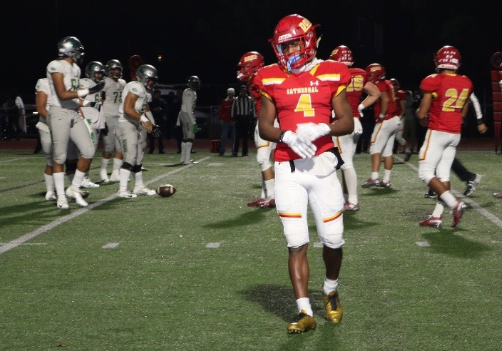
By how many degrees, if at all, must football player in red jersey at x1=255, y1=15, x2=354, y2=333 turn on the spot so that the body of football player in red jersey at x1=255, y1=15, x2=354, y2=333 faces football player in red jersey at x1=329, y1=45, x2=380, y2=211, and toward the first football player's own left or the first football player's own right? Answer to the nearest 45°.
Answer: approximately 180°

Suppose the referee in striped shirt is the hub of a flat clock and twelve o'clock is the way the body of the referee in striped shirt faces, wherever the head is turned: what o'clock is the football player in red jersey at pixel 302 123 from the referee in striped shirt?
The football player in red jersey is roughly at 12 o'clock from the referee in striped shirt.

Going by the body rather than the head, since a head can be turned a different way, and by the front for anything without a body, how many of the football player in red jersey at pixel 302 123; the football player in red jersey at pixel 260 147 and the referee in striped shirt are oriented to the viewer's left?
1

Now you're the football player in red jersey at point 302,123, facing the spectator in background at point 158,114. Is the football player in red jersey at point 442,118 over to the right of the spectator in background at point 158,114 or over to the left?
right

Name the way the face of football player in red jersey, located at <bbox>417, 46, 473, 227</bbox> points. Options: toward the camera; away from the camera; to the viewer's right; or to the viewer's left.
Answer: away from the camera

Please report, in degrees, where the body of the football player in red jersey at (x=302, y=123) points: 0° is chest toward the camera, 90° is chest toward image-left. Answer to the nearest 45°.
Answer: approximately 0°

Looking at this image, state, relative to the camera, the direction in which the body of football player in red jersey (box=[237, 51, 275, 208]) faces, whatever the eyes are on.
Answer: to the viewer's left

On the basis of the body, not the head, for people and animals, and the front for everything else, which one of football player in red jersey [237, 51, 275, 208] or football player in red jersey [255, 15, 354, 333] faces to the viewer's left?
football player in red jersey [237, 51, 275, 208]

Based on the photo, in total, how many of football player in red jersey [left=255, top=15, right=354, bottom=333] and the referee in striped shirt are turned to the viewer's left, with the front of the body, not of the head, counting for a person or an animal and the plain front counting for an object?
0

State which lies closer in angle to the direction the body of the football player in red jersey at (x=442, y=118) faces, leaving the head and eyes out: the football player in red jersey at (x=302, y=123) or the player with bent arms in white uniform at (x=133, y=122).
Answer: the player with bent arms in white uniform

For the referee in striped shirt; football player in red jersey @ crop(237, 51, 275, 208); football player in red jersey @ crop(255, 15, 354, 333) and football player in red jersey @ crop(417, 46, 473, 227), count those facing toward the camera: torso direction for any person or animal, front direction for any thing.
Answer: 2
